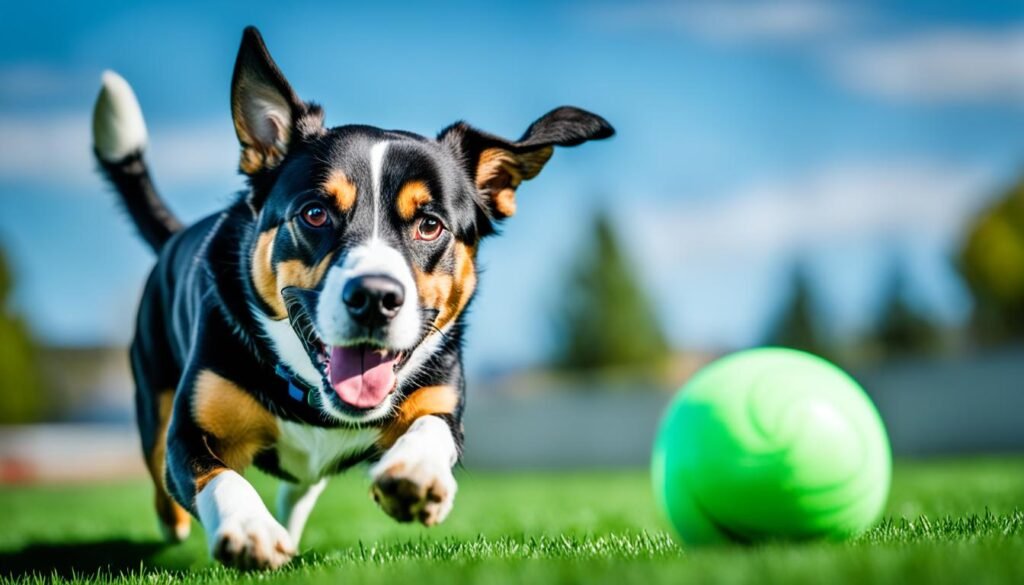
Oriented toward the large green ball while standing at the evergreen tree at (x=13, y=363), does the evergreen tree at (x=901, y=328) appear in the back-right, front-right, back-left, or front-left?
front-left

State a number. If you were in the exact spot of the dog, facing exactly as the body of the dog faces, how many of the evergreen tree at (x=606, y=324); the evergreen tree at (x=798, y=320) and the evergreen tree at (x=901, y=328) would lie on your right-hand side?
0

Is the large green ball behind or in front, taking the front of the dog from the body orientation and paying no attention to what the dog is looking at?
in front

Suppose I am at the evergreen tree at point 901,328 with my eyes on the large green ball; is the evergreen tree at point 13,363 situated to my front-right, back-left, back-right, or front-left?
front-right

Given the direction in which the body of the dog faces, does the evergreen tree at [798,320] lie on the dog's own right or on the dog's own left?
on the dog's own left

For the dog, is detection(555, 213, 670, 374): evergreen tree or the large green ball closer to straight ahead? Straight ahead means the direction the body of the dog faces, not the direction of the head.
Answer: the large green ball

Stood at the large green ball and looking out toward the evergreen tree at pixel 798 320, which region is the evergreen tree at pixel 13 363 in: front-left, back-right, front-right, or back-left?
front-left

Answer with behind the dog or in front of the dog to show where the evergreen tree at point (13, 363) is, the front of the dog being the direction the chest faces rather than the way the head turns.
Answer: behind

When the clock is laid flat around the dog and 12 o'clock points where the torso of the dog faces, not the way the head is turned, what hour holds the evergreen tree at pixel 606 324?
The evergreen tree is roughly at 8 o'clock from the dog.

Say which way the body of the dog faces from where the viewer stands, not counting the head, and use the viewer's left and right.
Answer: facing the viewer and to the right of the viewer

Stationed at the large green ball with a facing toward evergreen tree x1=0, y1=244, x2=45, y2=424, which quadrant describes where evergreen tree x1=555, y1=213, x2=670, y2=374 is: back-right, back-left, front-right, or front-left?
front-right

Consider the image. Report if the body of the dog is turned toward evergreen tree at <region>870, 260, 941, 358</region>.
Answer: no
